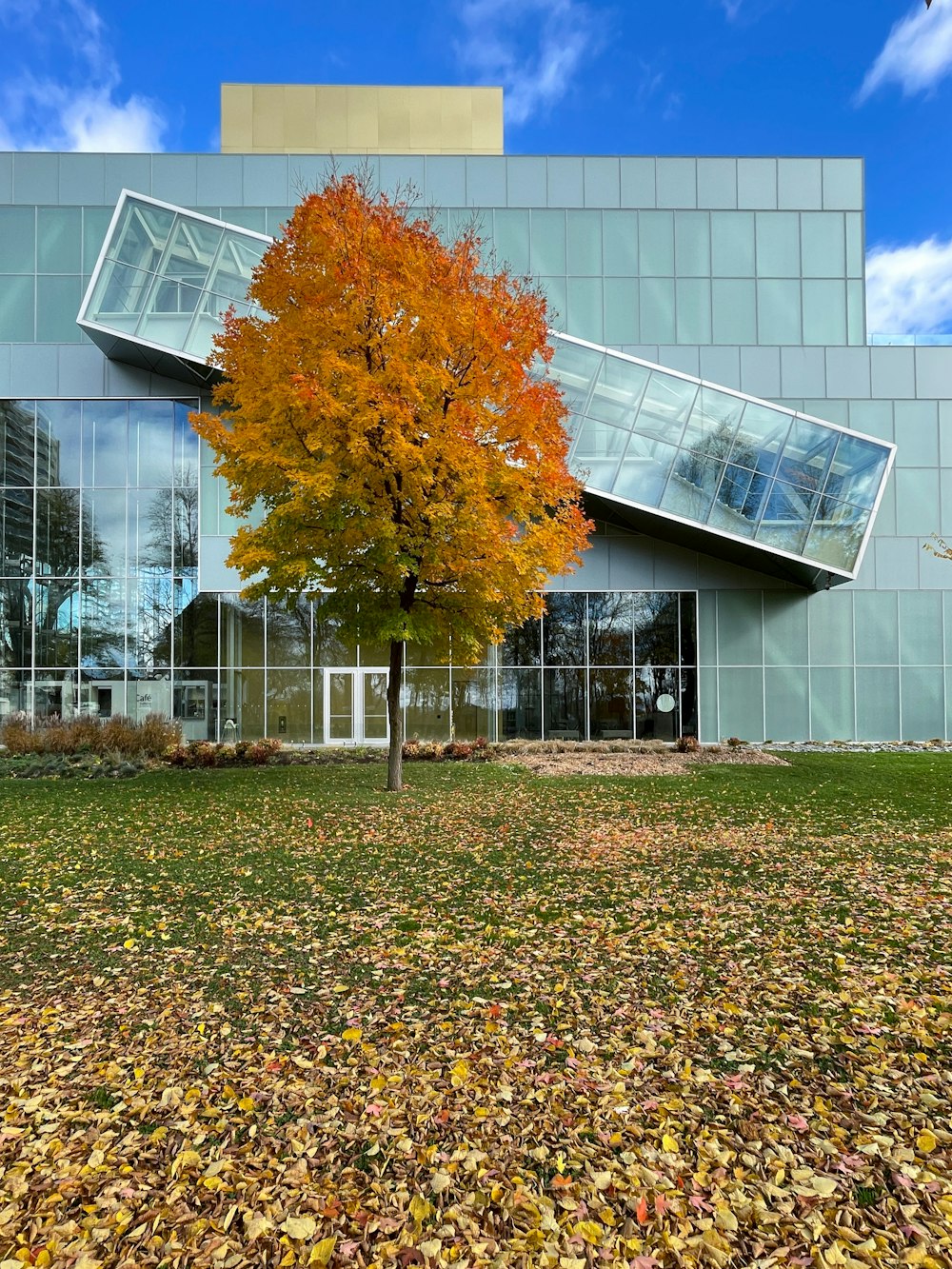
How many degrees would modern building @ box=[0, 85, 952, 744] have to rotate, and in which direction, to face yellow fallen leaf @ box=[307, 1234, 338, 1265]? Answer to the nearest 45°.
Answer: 0° — it already faces it

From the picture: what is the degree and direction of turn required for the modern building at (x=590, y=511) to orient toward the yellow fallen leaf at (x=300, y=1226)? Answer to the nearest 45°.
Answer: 0° — it already faces it

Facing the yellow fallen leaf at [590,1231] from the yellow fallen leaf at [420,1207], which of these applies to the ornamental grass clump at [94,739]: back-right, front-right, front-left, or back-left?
back-left

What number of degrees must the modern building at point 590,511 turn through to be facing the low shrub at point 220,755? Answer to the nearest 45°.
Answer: approximately 45° to its right

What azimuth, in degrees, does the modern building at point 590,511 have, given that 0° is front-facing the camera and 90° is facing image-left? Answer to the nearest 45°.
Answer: approximately 0°

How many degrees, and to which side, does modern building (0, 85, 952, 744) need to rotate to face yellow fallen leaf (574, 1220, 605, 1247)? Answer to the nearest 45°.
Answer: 0° — it already faces it

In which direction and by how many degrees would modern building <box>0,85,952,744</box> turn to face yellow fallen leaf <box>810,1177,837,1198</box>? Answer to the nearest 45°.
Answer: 0° — it already faces it
